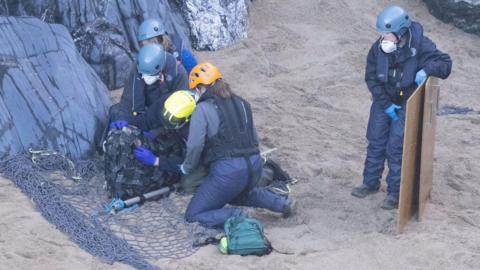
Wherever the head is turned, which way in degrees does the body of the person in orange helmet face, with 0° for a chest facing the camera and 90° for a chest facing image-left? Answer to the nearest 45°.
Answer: approximately 135°

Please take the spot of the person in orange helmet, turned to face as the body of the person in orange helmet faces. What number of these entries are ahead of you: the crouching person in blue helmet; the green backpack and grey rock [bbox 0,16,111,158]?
2

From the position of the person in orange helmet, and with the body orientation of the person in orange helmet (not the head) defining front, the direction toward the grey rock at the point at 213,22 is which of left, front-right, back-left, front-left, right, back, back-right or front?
front-right

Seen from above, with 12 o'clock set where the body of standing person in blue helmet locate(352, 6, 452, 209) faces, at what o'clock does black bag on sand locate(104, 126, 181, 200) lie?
The black bag on sand is roughly at 1 o'clock from the standing person in blue helmet.

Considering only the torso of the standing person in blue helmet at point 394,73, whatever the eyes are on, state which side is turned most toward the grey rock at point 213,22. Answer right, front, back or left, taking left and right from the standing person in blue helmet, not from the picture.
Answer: right

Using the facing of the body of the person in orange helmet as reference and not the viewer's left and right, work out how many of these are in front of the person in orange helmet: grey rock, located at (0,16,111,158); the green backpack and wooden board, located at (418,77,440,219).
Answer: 1

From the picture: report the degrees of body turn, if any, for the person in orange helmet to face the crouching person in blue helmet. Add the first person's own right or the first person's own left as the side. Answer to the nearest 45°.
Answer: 0° — they already face them

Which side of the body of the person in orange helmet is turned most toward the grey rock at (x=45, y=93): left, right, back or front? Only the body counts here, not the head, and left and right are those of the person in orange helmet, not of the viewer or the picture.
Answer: front

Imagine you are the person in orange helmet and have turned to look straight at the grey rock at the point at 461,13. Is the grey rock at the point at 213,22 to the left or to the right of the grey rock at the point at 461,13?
left

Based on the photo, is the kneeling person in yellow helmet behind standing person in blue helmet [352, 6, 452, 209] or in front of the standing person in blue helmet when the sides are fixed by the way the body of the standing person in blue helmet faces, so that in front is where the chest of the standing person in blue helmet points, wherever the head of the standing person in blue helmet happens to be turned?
in front

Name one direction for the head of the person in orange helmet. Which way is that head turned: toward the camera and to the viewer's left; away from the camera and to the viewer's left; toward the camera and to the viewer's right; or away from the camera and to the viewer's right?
away from the camera and to the viewer's left

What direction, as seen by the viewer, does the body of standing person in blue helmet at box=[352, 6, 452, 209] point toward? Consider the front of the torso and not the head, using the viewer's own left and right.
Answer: facing the viewer and to the left of the viewer

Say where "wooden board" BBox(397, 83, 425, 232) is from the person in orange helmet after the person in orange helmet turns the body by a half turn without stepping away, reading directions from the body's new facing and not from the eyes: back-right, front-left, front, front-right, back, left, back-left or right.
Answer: front-left

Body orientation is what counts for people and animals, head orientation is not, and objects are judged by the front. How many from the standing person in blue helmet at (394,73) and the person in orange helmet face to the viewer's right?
0
